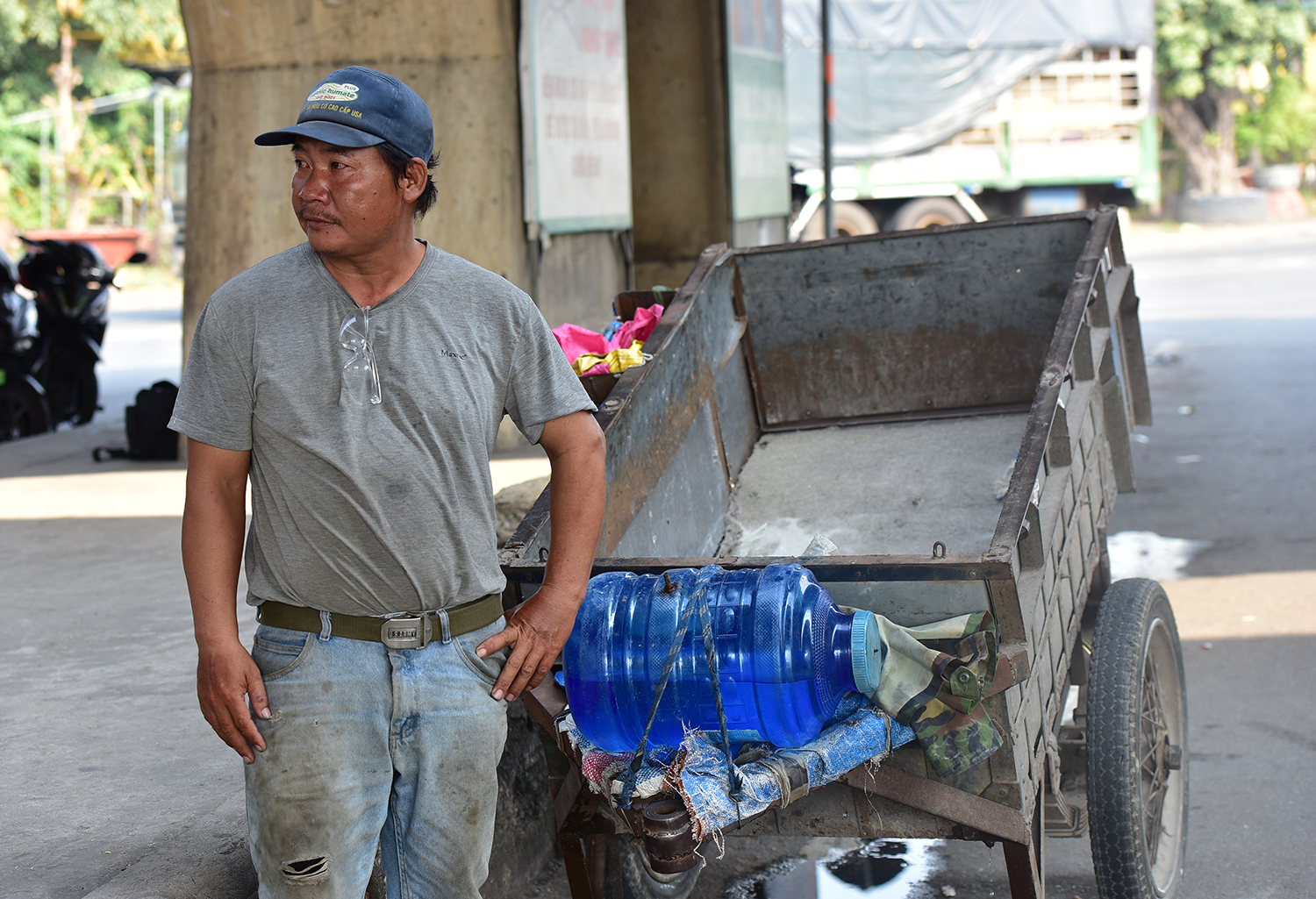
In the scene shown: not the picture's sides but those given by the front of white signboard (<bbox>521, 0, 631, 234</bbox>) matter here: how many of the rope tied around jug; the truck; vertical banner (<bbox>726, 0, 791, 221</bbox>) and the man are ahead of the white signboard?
2

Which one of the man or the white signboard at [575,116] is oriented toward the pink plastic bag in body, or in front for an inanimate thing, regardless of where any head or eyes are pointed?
the white signboard

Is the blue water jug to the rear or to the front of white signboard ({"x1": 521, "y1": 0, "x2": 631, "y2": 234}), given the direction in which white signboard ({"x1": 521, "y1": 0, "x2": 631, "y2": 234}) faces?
to the front

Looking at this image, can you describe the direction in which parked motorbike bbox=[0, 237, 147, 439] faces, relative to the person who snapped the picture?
facing the viewer and to the right of the viewer

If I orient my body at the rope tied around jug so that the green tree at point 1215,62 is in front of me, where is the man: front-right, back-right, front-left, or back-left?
back-left

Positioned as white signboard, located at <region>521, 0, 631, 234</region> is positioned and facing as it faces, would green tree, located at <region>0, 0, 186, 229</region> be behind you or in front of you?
behind

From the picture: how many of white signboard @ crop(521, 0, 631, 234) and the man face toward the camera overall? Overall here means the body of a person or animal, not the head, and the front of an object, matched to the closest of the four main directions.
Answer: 2

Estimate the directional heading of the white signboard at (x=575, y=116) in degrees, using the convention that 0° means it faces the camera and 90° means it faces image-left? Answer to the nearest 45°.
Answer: approximately 0°
